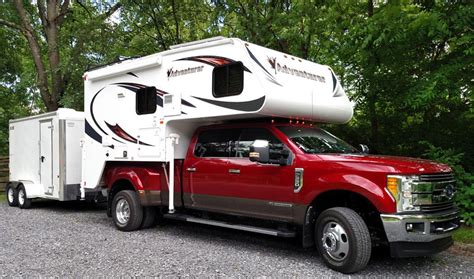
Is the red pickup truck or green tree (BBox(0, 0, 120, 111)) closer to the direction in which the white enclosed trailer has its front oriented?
the red pickup truck

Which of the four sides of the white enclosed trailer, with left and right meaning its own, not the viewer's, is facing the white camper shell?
front

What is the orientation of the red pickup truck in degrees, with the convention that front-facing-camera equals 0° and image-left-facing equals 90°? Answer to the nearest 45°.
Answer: approximately 315°

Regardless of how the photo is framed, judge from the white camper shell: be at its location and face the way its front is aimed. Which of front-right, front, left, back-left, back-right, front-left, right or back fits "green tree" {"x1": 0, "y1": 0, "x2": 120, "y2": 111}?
back

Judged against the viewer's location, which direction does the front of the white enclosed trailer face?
facing the viewer and to the right of the viewer

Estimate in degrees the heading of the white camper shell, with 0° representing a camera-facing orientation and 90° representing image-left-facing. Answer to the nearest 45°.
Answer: approximately 315°

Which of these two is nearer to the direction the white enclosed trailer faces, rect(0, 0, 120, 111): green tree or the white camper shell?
the white camper shell

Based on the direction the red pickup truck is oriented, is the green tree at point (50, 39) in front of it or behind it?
behind

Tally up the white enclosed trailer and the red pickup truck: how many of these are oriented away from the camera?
0

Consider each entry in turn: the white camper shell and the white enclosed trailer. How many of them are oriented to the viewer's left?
0

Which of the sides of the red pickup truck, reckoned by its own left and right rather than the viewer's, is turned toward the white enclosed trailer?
back

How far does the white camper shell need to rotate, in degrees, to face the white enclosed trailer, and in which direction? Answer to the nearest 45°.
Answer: approximately 180°
